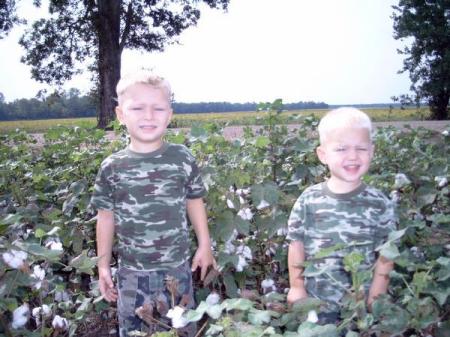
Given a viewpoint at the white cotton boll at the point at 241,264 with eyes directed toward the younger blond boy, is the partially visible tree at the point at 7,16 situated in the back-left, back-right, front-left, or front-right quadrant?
back-left

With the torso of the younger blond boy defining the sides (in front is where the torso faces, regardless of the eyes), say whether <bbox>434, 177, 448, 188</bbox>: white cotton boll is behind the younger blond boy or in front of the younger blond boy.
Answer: behind

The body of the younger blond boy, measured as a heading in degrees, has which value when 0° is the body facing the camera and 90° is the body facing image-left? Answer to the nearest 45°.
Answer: approximately 0°

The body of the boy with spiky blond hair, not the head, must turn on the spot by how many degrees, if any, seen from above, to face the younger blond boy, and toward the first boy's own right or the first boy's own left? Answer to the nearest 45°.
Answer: approximately 45° to the first boy's own left

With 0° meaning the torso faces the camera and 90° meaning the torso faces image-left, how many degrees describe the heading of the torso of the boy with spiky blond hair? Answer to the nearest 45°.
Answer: approximately 0°

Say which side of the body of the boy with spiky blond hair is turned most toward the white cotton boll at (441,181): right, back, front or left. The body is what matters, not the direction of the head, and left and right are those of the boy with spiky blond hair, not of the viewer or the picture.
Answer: left

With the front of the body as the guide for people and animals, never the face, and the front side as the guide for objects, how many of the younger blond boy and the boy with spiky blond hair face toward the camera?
2
